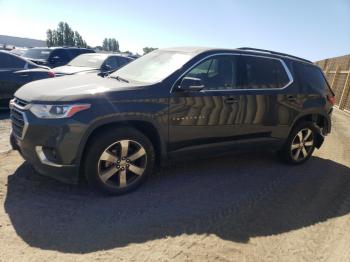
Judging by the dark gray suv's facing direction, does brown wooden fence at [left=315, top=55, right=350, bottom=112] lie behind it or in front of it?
behind

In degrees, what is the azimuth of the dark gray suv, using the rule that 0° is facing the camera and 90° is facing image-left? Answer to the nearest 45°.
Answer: approximately 45°
